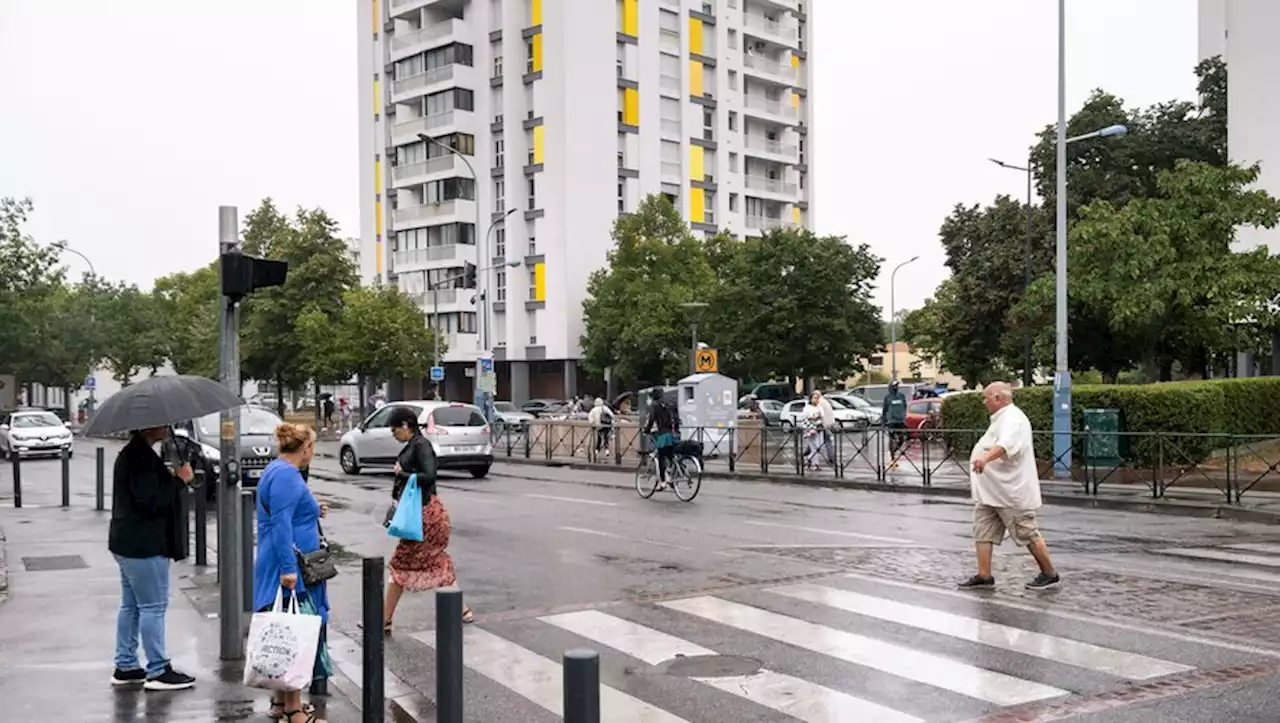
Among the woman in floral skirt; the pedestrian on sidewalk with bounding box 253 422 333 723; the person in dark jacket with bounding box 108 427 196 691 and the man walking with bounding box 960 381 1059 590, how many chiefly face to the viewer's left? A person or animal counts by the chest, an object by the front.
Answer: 2

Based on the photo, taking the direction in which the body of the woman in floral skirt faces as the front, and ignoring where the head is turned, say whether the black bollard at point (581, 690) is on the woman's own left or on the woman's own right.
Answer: on the woman's own left

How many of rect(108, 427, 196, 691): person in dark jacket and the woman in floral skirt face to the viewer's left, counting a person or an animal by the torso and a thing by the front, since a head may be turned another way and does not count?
1

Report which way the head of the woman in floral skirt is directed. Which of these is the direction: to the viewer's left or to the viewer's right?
to the viewer's left

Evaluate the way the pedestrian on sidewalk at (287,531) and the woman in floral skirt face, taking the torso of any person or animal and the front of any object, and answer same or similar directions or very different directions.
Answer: very different directions

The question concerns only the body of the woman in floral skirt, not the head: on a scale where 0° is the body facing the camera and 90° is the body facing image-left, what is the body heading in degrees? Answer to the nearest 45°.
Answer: approximately 90°

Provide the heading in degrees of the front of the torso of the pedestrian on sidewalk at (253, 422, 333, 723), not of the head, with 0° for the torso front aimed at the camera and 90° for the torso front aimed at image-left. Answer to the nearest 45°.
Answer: approximately 270°

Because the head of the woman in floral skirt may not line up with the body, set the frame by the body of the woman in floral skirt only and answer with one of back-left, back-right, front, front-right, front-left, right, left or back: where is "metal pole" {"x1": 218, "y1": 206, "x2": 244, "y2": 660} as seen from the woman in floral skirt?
front-left

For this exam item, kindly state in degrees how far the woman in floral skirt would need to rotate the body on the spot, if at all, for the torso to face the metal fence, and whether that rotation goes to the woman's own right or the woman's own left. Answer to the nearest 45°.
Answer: approximately 135° to the woman's own right

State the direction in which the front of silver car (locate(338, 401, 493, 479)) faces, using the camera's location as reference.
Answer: facing away from the viewer and to the left of the viewer

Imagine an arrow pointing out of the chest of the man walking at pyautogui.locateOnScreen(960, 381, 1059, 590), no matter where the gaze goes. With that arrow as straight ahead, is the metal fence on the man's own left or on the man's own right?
on the man's own right

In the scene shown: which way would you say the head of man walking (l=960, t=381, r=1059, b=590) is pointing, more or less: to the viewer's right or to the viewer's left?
to the viewer's left
